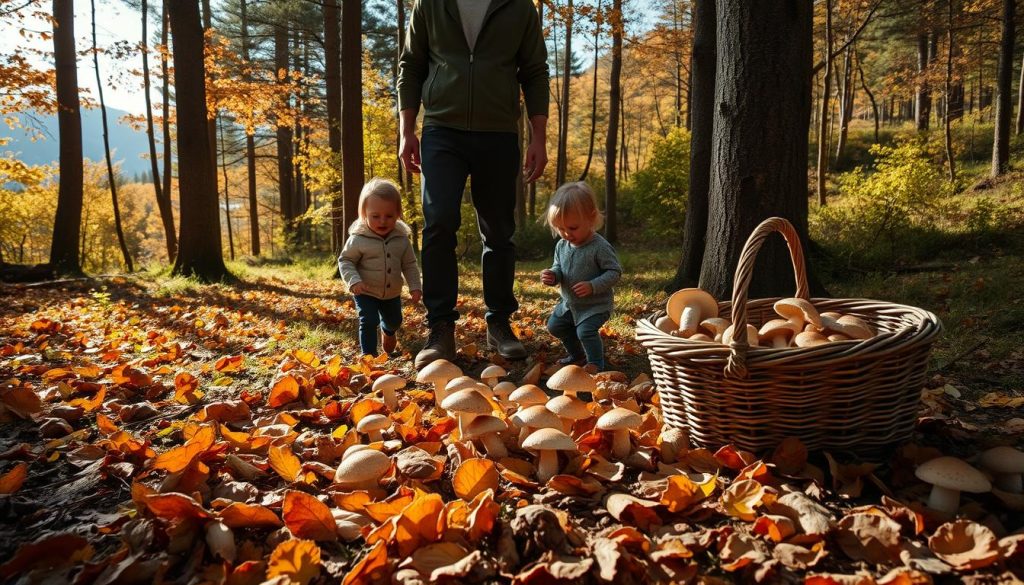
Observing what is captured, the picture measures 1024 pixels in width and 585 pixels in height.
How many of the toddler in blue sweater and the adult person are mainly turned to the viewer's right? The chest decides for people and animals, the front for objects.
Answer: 0

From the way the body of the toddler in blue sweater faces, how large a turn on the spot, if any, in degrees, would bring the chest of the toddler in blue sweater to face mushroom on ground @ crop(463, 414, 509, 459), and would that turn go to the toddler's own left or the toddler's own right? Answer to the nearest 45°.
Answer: approximately 45° to the toddler's own left

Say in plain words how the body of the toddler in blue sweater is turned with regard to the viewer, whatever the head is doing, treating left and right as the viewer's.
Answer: facing the viewer and to the left of the viewer

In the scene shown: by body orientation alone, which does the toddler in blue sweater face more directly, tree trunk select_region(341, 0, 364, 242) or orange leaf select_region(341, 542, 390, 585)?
the orange leaf

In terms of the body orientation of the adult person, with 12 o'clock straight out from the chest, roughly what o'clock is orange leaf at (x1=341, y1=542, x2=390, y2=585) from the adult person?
The orange leaf is roughly at 12 o'clock from the adult person.

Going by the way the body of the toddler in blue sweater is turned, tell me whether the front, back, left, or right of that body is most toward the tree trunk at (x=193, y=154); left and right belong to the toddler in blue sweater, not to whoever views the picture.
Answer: right

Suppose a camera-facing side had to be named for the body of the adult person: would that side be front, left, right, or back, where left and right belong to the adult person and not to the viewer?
front

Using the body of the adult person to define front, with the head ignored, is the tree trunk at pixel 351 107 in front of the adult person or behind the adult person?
behind

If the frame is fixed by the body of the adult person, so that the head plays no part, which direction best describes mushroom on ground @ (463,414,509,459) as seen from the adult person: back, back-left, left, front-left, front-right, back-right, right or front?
front

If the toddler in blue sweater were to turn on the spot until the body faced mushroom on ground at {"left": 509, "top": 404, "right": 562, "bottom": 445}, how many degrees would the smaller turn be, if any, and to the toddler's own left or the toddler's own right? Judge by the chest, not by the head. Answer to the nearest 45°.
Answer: approximately 45° to the toddler's own left

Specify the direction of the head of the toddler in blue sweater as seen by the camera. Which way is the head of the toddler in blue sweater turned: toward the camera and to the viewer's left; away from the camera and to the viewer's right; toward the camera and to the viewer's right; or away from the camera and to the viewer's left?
toward the camera and to the viewer's left

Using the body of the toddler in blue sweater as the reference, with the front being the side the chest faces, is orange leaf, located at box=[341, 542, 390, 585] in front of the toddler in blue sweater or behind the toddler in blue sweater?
in front

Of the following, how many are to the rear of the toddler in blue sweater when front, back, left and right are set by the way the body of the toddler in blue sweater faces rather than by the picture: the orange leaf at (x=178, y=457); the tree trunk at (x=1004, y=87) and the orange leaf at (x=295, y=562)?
1

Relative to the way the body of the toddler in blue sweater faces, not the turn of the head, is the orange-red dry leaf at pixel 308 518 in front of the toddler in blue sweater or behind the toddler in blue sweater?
in front
